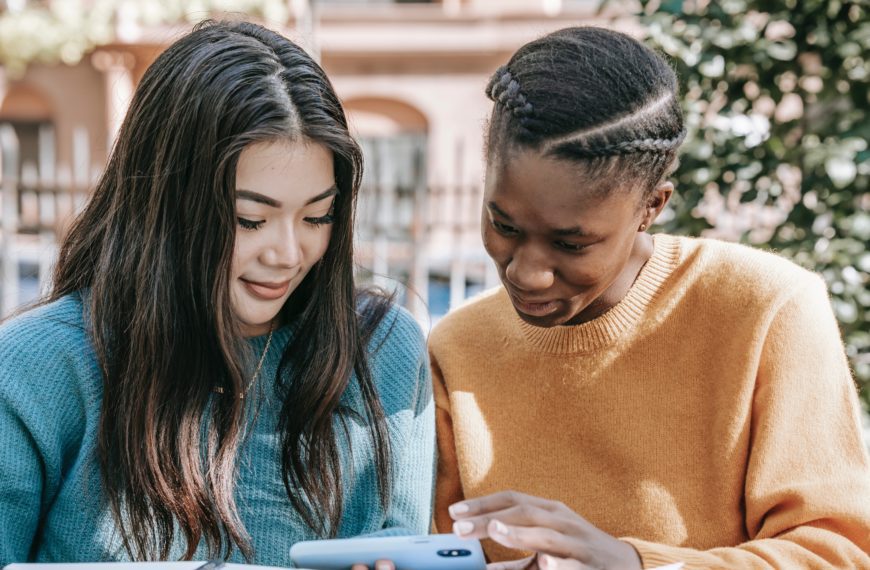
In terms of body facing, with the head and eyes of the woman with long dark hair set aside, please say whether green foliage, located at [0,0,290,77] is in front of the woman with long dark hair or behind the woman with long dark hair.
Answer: behind

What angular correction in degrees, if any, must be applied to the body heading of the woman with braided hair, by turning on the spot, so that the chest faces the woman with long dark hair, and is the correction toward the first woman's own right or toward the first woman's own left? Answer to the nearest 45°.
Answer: approximately 45° to the first woman's own right

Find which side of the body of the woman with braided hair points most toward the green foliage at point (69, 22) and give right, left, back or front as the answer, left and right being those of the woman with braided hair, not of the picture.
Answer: right

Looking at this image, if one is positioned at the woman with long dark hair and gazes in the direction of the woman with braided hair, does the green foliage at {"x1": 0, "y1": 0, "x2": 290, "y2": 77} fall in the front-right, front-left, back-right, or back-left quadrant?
back-left

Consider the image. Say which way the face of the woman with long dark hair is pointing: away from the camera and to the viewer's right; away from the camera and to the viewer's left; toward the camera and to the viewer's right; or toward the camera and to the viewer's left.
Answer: toward the camera and to the viewer's right

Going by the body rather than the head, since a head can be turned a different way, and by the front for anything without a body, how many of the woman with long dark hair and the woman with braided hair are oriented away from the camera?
0

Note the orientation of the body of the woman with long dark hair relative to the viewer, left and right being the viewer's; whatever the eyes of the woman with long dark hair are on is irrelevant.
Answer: facing the viewer and to the right of the viewer

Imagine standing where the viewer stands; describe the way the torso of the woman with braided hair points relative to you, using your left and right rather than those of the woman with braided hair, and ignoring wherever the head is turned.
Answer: facing the viewer and to the left of the viewer

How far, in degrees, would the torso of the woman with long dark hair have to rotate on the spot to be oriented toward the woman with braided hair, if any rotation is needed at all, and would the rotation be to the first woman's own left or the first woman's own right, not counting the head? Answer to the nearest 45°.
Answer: approximately 45° to the first woman's own left
